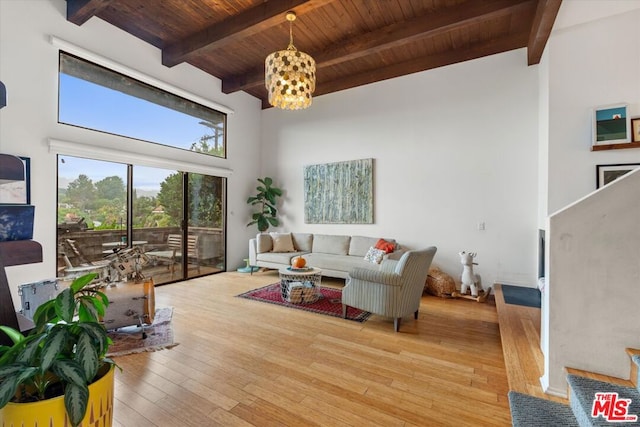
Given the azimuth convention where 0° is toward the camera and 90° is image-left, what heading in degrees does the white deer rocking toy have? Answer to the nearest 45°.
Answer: approximately 45°

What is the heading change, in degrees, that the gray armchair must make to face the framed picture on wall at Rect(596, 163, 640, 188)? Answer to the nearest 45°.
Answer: approximately 135° to its right

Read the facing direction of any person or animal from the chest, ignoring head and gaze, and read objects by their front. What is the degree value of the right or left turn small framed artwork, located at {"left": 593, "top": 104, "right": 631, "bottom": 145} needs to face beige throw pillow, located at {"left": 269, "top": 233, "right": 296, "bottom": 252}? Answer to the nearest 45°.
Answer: approximately 90° to its right

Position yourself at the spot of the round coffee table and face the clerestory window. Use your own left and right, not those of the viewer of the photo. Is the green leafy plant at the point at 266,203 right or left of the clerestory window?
right

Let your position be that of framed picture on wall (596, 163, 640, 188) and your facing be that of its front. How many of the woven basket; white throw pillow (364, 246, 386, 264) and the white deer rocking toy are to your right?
3
